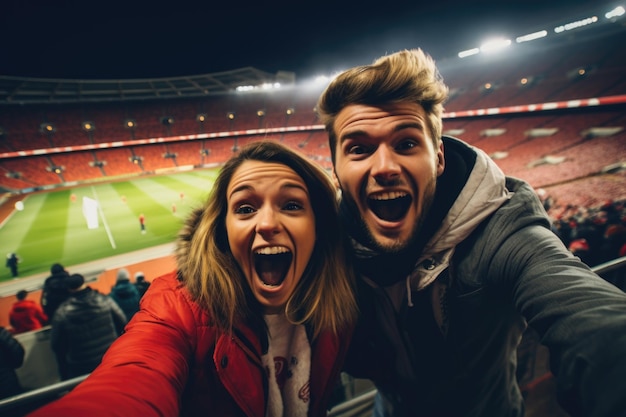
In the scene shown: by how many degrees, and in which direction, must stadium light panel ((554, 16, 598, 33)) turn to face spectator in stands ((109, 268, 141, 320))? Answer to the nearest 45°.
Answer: approximately 45° to its left

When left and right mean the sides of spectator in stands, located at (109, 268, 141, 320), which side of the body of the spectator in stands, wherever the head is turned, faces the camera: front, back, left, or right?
back

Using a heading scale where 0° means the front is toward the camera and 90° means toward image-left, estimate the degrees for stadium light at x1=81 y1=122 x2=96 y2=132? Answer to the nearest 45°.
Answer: approximately 0°

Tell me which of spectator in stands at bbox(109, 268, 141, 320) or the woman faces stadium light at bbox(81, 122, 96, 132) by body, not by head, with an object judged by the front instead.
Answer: the spectator in stands

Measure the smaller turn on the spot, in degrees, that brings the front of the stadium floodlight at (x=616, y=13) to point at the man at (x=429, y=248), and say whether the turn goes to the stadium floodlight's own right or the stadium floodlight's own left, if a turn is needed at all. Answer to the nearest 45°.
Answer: approximately 45° to the stadium floodlight's own left

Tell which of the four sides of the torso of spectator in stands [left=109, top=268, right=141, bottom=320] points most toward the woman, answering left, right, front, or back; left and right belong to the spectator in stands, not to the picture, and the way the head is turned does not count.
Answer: back
